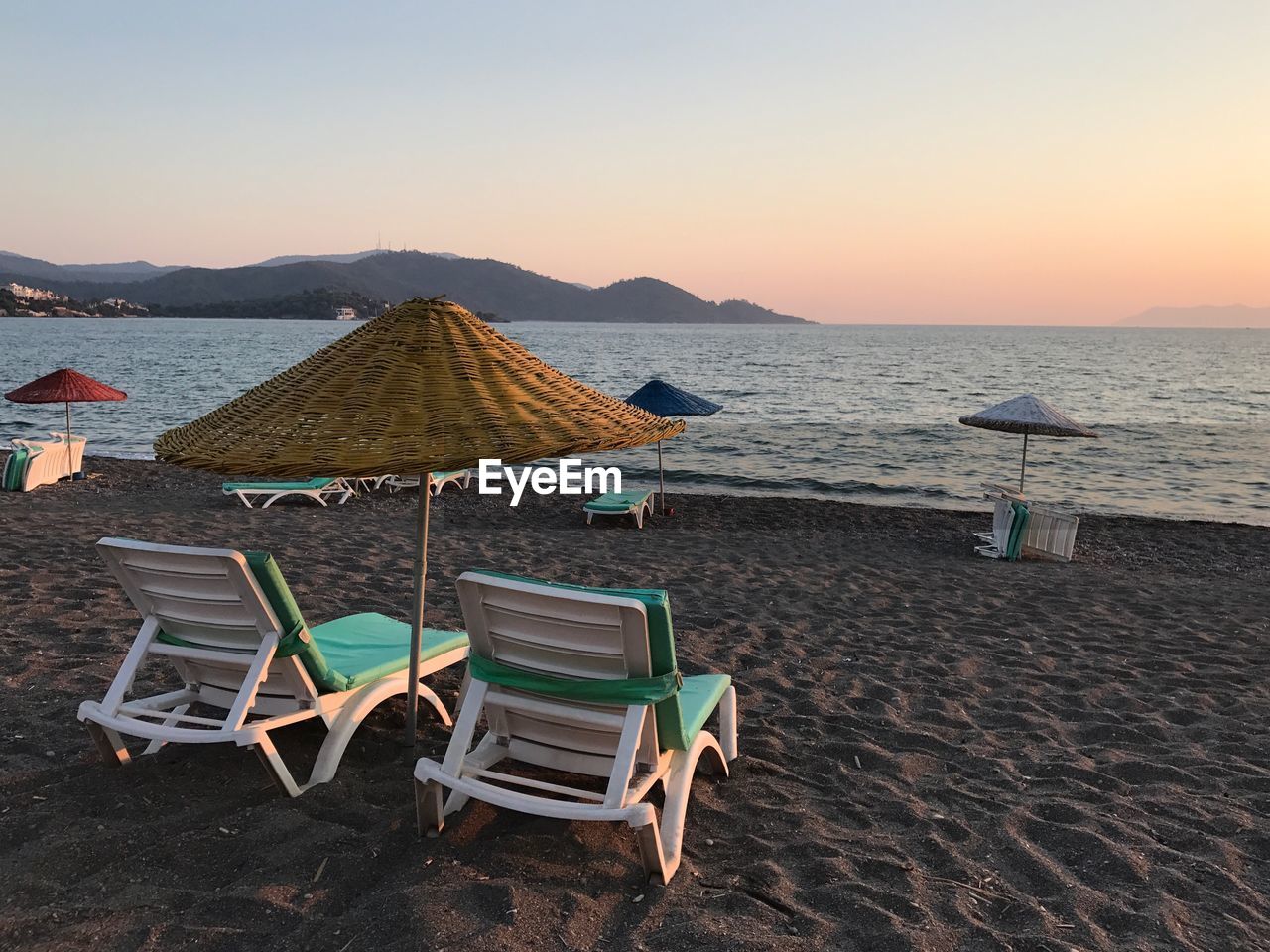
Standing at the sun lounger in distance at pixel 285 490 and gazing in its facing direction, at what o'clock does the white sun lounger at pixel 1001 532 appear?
The white sun lounger is roughly at 7 o'clock from the sun lounger in distance.

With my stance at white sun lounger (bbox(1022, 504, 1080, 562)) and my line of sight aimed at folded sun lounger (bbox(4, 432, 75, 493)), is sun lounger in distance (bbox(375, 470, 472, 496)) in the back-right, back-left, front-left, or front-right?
front-right

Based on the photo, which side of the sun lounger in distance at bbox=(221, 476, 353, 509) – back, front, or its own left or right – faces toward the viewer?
left

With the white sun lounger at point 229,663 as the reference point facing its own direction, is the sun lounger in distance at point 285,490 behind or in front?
in front

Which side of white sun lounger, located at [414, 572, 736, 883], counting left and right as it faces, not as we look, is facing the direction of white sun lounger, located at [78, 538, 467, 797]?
left

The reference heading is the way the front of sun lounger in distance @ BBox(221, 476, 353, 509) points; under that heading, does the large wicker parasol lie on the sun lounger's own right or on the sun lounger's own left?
on the sun lounger's own left

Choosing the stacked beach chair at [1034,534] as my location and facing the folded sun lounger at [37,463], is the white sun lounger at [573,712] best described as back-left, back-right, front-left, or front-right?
front-left

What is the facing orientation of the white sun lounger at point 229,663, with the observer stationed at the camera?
facing away from the viewer and to the right of the viewer

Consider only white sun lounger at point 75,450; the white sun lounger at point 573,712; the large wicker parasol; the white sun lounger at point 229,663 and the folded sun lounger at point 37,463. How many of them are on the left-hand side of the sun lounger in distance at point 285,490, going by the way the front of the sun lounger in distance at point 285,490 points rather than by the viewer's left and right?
3

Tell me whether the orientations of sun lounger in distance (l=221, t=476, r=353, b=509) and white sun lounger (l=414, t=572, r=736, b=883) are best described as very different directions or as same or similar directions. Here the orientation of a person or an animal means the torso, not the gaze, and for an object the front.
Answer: very different directions

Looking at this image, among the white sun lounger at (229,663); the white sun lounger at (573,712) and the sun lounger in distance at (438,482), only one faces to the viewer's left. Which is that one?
the sun lounger in distance

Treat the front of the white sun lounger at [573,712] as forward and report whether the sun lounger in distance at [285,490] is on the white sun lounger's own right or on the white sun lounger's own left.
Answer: on the white sun lounger's own left

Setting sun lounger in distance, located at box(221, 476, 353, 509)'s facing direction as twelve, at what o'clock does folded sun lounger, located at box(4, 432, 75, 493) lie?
The folded sun lounger is roughly at 1 o'clock from the sun lounger in distance.

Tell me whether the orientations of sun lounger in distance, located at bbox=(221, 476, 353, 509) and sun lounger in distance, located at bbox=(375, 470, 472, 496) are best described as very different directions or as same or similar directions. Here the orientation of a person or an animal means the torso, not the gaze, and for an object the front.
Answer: same or similar directions

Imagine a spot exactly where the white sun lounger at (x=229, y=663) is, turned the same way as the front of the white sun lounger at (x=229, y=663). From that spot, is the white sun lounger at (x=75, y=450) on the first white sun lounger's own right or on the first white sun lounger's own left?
on the first white sun lounger's own left

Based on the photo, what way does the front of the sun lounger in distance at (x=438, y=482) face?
to the viewer's left

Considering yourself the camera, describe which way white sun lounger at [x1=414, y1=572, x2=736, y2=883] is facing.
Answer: facing away from the viewer and to the right of the viewer

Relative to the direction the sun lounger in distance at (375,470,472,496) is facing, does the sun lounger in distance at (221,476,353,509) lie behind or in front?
in front
